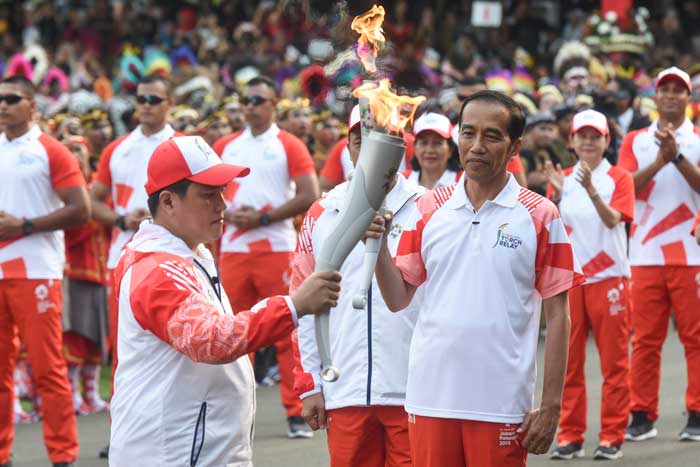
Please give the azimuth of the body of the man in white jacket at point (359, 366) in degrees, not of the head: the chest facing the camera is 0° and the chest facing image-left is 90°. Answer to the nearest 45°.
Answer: approximately 0°

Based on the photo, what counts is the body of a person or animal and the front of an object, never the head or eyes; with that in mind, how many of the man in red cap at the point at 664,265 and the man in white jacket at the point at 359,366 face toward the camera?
2

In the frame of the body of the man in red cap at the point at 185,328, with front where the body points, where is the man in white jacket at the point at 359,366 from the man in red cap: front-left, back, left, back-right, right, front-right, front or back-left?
front-left

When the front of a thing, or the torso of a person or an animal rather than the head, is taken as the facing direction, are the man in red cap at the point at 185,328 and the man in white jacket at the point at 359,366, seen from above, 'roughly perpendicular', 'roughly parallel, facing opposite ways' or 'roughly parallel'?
roughly perpendicular

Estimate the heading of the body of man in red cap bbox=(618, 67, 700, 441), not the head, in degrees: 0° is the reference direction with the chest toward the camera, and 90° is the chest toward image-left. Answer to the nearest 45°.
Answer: approximately 0°

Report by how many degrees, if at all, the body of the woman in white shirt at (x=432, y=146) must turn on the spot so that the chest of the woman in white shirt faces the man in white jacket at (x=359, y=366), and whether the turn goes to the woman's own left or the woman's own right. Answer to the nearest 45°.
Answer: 0° — they already face them

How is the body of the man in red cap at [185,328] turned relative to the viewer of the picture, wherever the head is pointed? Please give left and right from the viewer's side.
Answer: facing to the right of the viewer
